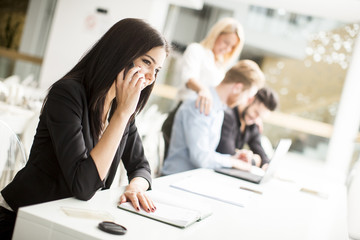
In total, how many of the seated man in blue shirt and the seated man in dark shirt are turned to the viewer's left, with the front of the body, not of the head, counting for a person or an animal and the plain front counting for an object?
0

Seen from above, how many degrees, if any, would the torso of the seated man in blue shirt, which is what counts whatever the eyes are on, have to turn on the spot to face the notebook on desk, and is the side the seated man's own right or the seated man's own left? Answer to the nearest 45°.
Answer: approximately 90° to the seated man's own right

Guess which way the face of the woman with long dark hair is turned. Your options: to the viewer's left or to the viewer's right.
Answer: to the viewer's right

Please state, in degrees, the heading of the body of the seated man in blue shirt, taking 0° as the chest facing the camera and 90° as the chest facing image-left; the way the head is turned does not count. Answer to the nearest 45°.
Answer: approximately 270°

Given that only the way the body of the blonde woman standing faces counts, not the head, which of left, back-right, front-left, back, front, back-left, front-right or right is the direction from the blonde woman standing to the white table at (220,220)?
front-right

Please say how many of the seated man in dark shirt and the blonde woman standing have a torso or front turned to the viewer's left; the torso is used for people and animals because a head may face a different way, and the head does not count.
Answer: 0

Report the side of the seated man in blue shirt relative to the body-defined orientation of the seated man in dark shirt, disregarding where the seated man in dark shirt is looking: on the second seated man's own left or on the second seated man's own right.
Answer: on the second seated man's own right

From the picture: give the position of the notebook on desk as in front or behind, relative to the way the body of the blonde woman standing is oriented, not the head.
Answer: in front

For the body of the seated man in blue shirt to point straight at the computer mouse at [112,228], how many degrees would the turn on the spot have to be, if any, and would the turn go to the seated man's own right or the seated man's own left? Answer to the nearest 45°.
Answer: approximately 90° to the seated man's own right

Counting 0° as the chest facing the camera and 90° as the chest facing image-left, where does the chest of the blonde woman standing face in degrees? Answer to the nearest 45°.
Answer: approximately 315°
